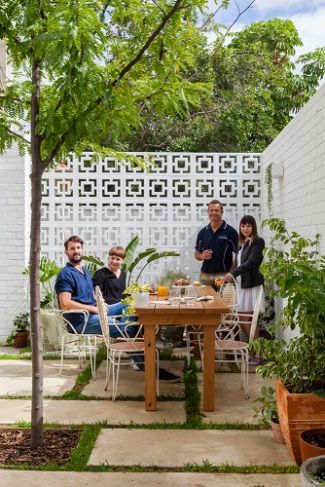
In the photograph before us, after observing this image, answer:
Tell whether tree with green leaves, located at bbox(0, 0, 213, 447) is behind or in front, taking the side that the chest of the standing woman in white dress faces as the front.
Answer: in front

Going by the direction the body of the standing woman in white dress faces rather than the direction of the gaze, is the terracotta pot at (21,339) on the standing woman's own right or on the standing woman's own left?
on the standing woman's own right

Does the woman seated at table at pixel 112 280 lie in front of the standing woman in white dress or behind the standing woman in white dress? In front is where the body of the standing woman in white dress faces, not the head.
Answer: in front

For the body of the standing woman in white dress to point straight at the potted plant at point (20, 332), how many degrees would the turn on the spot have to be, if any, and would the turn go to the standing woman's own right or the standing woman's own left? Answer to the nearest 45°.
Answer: approximately 45° to the standing woman's own right

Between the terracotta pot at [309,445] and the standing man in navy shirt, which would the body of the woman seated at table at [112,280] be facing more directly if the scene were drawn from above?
the terracotta pot

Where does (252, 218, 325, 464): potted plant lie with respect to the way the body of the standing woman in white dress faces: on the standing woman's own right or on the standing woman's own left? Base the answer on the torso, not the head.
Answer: on the standing woman's own left

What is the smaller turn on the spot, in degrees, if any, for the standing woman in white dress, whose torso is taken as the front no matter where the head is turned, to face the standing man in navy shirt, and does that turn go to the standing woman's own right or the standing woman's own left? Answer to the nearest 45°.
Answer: approximately 90° to the standing woman's own right

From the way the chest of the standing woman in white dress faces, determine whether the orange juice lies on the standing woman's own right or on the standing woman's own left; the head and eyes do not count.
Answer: on the standing woman's own right

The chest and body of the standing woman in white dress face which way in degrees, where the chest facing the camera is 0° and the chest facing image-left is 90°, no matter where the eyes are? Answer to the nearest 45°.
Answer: approximately 45°

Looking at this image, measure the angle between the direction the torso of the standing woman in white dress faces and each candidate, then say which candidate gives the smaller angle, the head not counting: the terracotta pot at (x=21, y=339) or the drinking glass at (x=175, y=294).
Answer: the drinking glass

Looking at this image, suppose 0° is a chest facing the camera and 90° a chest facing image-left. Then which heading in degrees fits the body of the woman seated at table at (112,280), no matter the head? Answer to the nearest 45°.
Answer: approximately 315°
